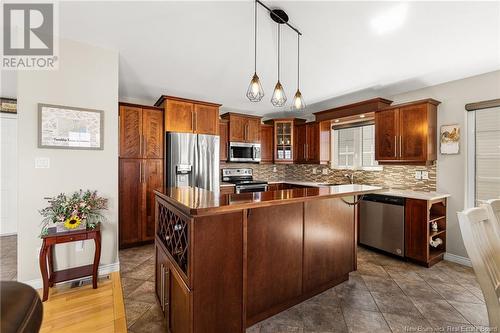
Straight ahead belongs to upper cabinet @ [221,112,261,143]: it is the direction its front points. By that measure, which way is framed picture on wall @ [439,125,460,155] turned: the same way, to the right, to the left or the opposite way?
to the right

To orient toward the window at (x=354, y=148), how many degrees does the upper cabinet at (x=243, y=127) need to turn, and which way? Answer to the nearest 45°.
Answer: approximately 45° to its left

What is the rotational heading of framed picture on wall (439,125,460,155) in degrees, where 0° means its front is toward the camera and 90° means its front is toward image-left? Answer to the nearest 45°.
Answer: approximately 0°

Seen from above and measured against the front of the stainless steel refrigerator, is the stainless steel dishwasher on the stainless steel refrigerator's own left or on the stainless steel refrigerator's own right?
on the stainless steel refrigerator's own left

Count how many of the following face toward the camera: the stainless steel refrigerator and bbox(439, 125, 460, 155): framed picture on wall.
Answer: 2

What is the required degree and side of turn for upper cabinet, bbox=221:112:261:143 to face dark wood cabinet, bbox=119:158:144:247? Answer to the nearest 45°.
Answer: approximately 90° to its right
